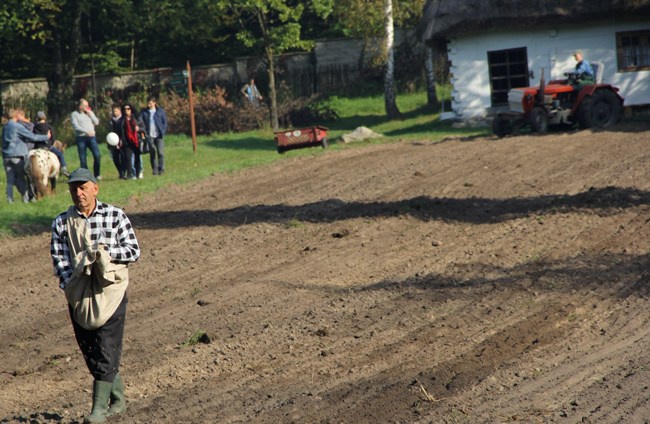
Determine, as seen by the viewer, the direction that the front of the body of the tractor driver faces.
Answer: to the viewer's left

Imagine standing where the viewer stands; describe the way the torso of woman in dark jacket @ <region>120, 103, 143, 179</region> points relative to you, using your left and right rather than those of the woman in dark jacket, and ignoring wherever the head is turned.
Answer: facing the viewer

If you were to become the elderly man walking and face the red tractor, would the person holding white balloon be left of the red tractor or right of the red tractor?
left

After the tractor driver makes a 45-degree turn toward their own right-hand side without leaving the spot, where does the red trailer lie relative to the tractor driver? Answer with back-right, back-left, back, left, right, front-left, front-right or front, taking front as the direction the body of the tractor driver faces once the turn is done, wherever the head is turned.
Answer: front-left

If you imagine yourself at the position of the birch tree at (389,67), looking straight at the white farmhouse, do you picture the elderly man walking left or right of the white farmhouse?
right

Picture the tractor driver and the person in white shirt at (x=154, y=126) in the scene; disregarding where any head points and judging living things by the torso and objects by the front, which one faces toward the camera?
the person in white shirt

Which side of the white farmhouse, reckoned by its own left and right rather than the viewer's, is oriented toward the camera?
front

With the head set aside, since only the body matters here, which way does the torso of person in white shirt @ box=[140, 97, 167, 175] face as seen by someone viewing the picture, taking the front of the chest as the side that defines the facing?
toward the camera

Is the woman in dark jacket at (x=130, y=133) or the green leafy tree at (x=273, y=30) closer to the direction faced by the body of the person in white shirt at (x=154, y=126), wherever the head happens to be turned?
the woman in dark jacket

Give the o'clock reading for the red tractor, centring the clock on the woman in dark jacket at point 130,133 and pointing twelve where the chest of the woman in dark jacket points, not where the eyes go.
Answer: The red tractor is roughly at 9 o'clock from the woman in dark jacket.

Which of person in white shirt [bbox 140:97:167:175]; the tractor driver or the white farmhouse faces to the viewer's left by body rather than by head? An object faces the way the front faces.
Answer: the tractor driver

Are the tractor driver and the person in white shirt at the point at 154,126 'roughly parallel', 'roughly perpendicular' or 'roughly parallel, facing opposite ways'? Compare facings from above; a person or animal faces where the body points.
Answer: roughly perpendicular

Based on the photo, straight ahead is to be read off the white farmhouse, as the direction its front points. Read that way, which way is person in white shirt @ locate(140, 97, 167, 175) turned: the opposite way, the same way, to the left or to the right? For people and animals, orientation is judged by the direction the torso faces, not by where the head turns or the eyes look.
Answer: the same way

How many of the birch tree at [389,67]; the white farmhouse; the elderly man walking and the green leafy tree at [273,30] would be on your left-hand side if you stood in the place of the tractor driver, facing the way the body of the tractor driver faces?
1

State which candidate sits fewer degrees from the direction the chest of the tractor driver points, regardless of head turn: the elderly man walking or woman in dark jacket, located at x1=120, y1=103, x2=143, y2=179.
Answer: the woman in dark jacket

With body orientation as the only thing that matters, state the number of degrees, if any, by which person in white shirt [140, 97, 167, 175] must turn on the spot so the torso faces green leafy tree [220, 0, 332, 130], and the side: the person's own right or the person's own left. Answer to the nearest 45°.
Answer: approximately 180°

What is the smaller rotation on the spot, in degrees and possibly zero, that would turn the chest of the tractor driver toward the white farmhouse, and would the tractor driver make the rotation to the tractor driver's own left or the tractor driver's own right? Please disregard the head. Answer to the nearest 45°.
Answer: approximately 90° to the tractor driver's own right

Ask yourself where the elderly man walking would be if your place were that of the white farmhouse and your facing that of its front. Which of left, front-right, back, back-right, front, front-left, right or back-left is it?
front

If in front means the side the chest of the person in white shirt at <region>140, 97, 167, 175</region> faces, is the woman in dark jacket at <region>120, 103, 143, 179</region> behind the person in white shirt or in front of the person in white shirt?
in front
